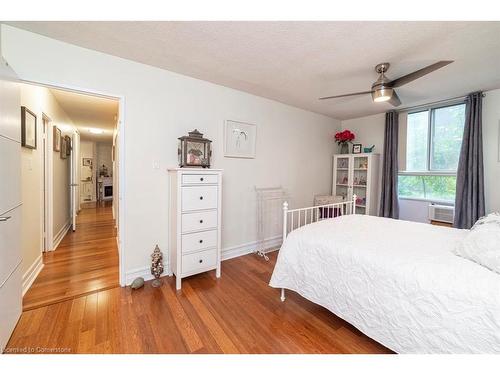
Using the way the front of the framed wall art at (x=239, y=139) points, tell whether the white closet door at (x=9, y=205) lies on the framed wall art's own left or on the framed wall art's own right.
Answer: on the framed wall art's own right

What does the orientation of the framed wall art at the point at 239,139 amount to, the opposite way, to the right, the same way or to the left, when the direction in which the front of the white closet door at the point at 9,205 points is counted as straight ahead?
to the right

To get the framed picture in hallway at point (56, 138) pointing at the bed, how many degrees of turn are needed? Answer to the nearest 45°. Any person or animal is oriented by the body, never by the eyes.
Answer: approximately 90° to its right

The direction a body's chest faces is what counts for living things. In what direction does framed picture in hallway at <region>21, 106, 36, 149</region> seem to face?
to the viewer's right

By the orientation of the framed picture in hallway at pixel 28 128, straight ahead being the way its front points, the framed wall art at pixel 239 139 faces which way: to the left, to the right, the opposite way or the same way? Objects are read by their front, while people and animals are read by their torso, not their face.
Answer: to the right

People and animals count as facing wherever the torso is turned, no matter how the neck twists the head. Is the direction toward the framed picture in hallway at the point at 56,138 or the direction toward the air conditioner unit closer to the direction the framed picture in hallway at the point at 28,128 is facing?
the air conditioner unit

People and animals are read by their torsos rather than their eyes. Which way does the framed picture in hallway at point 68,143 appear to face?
to the viewer's right

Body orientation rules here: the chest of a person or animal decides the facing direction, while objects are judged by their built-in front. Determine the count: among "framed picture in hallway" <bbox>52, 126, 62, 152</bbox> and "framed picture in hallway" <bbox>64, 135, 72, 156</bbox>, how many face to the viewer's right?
2

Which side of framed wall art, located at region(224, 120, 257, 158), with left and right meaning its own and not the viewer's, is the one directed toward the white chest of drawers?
right

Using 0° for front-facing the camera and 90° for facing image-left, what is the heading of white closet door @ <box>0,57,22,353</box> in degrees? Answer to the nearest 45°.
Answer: approximately 270°

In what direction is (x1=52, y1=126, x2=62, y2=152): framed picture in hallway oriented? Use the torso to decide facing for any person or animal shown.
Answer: to the viewer's right

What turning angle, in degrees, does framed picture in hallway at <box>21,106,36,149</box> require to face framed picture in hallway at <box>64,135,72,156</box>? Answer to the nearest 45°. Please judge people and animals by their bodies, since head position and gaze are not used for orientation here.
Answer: approximately 90° to its left

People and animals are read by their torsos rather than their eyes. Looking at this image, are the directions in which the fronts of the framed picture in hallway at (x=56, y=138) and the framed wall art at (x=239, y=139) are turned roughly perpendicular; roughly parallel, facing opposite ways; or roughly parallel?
roughly perpendicular

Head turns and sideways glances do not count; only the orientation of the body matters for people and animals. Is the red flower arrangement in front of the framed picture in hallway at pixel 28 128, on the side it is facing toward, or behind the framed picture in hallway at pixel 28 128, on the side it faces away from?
in front

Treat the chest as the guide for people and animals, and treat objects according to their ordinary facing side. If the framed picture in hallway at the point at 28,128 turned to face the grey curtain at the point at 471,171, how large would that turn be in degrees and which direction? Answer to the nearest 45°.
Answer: approximately 45° to its right
